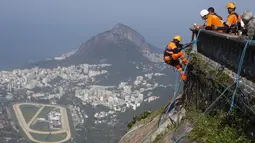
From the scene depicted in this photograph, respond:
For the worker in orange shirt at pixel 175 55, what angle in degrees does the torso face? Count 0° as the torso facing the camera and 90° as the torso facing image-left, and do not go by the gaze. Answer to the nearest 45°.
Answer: approximately 270°

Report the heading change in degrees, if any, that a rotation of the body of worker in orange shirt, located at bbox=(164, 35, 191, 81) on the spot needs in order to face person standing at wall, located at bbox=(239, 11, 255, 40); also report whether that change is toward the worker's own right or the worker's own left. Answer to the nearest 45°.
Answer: approximately 45° to the worker's own right

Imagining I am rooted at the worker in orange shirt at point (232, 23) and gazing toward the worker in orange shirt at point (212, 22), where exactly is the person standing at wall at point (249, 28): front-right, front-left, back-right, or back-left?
back-left

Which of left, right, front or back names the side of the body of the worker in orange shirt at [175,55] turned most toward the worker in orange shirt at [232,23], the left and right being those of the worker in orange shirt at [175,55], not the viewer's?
front
